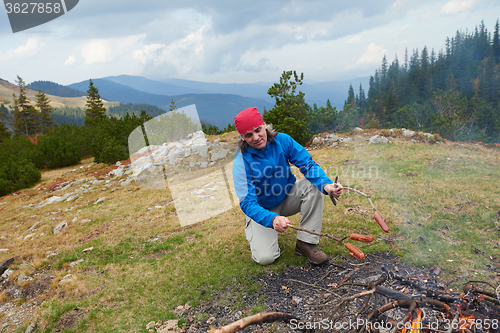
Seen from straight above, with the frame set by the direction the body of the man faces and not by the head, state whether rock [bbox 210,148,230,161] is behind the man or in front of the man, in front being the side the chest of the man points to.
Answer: behind

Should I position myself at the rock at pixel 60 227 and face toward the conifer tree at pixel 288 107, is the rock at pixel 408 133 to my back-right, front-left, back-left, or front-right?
front-right

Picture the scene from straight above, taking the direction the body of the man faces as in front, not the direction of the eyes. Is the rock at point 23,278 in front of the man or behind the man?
behind

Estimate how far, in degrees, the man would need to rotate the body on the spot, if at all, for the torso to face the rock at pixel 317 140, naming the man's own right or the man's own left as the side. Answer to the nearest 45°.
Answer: approximately 135° to the man's own left

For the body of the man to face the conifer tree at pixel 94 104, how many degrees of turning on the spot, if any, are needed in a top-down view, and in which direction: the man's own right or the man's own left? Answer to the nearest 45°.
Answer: approximately 180°

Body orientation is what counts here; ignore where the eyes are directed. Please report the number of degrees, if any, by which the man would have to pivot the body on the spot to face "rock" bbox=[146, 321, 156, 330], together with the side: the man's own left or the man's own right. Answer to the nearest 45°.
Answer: approximately 90° to the man's own right

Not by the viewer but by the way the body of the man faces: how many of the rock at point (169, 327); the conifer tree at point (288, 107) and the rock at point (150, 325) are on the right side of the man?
2

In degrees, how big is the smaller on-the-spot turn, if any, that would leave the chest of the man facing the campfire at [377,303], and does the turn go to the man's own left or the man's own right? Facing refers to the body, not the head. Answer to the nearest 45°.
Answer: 0° — they already face it

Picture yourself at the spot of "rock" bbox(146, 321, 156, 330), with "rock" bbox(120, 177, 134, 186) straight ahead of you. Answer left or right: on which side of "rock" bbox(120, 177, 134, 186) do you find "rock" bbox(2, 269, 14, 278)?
left

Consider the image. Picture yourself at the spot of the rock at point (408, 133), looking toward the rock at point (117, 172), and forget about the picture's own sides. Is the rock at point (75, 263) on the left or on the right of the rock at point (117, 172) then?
left

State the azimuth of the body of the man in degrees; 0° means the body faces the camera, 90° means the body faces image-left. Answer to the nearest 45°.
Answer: approximately 315°

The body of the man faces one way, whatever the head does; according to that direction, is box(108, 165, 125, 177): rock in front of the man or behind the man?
behind

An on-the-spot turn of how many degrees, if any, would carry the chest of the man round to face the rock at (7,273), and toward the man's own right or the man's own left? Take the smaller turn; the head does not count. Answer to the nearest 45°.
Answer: approximately 135° to the man's own right
